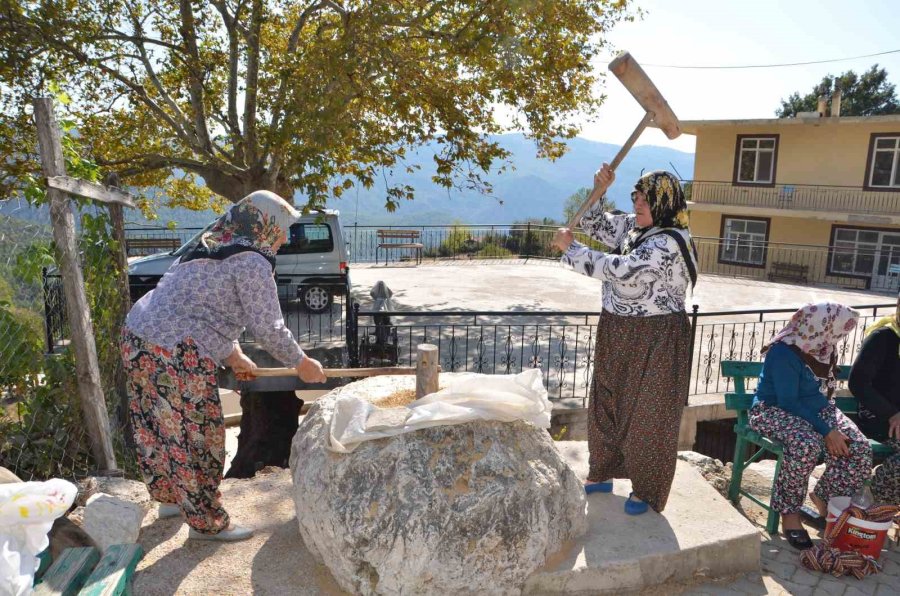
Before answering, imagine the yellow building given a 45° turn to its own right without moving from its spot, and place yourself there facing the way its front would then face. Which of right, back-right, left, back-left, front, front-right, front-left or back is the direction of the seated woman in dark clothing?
front-left

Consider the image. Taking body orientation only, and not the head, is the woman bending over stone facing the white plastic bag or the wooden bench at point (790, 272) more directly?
the wooden bench

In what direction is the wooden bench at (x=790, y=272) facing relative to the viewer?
toward the camera

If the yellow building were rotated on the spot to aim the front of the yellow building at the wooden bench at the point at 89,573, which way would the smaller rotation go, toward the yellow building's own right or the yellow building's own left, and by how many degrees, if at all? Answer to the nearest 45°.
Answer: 0° — it already faces it

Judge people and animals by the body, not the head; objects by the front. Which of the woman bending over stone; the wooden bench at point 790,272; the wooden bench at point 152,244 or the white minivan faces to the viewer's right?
the woman bending over stone

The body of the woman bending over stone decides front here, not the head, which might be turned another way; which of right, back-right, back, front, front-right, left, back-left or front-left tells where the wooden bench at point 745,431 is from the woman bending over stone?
front

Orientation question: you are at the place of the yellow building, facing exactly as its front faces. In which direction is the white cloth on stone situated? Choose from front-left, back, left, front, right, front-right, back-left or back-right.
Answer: front

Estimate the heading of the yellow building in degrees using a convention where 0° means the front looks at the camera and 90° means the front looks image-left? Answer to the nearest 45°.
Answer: approximately 0°

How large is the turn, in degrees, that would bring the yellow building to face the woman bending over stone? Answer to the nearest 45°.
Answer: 0° — it already faces them

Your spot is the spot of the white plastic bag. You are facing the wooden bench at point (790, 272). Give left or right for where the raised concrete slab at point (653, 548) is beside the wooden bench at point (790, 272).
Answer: right

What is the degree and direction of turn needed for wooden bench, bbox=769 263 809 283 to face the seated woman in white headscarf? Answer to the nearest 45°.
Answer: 0° — it already faces them

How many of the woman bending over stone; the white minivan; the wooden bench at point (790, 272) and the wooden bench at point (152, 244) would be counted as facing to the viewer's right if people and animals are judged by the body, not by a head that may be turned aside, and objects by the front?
1

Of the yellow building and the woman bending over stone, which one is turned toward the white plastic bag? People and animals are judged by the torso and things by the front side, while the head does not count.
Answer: the yellow building

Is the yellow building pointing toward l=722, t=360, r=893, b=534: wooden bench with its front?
yes

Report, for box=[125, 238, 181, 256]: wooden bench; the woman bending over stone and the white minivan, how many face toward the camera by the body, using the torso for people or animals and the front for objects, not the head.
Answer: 1

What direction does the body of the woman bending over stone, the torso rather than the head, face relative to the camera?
to the viewer's right

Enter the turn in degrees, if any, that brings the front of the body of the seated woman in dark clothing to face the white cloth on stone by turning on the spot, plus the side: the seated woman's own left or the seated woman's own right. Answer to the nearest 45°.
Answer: approximately 90° to the seated woman's own right
